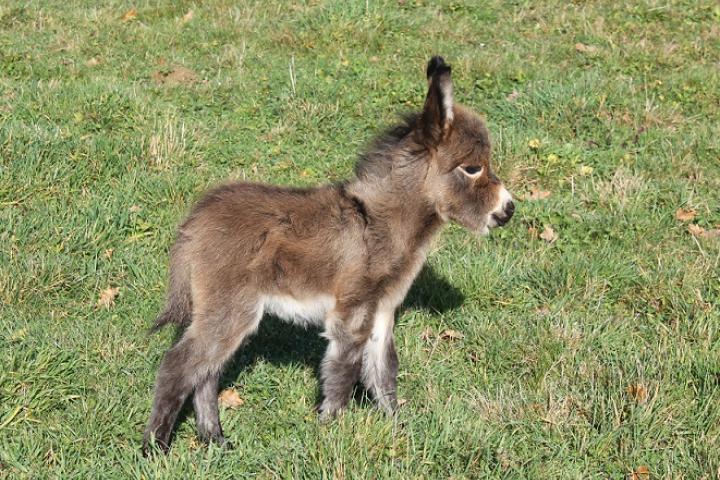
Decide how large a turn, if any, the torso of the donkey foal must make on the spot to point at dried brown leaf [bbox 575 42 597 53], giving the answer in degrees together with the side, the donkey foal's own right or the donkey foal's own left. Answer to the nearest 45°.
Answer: approximately 45° to the donkey foal's own left

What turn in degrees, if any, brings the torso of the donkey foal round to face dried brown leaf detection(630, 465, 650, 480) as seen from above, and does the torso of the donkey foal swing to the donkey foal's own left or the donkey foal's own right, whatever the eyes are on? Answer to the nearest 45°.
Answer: approximately 45° to the donkey foal's own right

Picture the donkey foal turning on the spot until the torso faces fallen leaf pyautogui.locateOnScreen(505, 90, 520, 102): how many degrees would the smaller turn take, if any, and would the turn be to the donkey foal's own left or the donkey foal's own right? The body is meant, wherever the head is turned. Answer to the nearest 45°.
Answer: approximately 45° to the donkey foal's own left

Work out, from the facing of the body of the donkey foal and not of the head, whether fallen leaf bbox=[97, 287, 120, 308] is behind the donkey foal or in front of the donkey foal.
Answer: behind

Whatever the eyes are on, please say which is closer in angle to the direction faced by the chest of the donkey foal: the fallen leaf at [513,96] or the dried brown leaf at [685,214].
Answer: the dried brown leaf

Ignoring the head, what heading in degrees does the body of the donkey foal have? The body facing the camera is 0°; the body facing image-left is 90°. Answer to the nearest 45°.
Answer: approximately 270°

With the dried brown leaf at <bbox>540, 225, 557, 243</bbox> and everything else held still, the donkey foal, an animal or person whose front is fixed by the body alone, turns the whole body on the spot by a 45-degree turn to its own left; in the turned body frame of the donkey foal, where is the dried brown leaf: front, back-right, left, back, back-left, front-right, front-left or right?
front

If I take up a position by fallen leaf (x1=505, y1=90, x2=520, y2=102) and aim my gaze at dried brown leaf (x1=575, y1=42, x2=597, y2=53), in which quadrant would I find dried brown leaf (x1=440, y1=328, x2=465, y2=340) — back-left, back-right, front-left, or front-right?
back-right

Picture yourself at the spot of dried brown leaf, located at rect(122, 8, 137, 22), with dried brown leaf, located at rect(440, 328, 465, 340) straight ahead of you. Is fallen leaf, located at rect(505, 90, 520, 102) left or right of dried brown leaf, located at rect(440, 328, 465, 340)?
left
